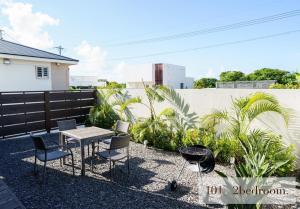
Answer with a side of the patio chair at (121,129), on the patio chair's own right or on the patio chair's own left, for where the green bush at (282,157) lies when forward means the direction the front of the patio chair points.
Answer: on the patio chair's own left

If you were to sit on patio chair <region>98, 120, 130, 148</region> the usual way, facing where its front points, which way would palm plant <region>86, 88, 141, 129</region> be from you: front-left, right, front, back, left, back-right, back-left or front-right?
back-right

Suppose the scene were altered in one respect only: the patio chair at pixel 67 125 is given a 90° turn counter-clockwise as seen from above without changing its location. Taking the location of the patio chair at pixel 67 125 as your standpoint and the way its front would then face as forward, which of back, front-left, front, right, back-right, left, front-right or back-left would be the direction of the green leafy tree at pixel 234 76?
front

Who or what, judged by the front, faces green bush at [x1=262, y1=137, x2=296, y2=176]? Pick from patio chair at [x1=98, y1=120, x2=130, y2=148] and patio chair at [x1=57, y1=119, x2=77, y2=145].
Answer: patio chair at [x1=57, y1=119, x2=77, y2=145]

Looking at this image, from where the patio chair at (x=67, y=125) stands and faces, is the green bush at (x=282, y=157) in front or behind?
in front

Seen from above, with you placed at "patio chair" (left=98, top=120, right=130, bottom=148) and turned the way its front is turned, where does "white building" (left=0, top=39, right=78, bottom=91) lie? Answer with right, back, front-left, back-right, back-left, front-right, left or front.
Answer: right

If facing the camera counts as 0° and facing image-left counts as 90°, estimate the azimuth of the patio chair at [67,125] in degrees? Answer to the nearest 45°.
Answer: approximately 315°

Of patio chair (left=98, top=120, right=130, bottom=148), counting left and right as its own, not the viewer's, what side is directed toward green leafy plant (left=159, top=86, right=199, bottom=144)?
back

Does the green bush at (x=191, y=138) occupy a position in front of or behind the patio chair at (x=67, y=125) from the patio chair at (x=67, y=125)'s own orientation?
in front

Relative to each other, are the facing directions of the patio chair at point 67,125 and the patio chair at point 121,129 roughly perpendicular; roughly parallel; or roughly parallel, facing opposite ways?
roughly perpendicular

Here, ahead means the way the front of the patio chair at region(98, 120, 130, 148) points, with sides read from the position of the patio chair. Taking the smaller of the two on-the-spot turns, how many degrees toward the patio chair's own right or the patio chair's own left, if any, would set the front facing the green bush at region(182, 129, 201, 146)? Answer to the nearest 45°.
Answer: approximately 135° to the patio chair's own left

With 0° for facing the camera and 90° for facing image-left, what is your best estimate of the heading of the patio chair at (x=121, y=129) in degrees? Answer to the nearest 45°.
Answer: approximately 45°

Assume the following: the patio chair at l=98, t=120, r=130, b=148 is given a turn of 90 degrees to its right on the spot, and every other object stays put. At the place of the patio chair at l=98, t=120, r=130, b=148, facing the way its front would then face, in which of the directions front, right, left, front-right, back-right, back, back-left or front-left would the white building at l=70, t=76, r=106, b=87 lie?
front-right

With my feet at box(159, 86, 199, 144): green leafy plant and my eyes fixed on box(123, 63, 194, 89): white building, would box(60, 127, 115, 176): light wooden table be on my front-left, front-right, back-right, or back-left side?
back-left
